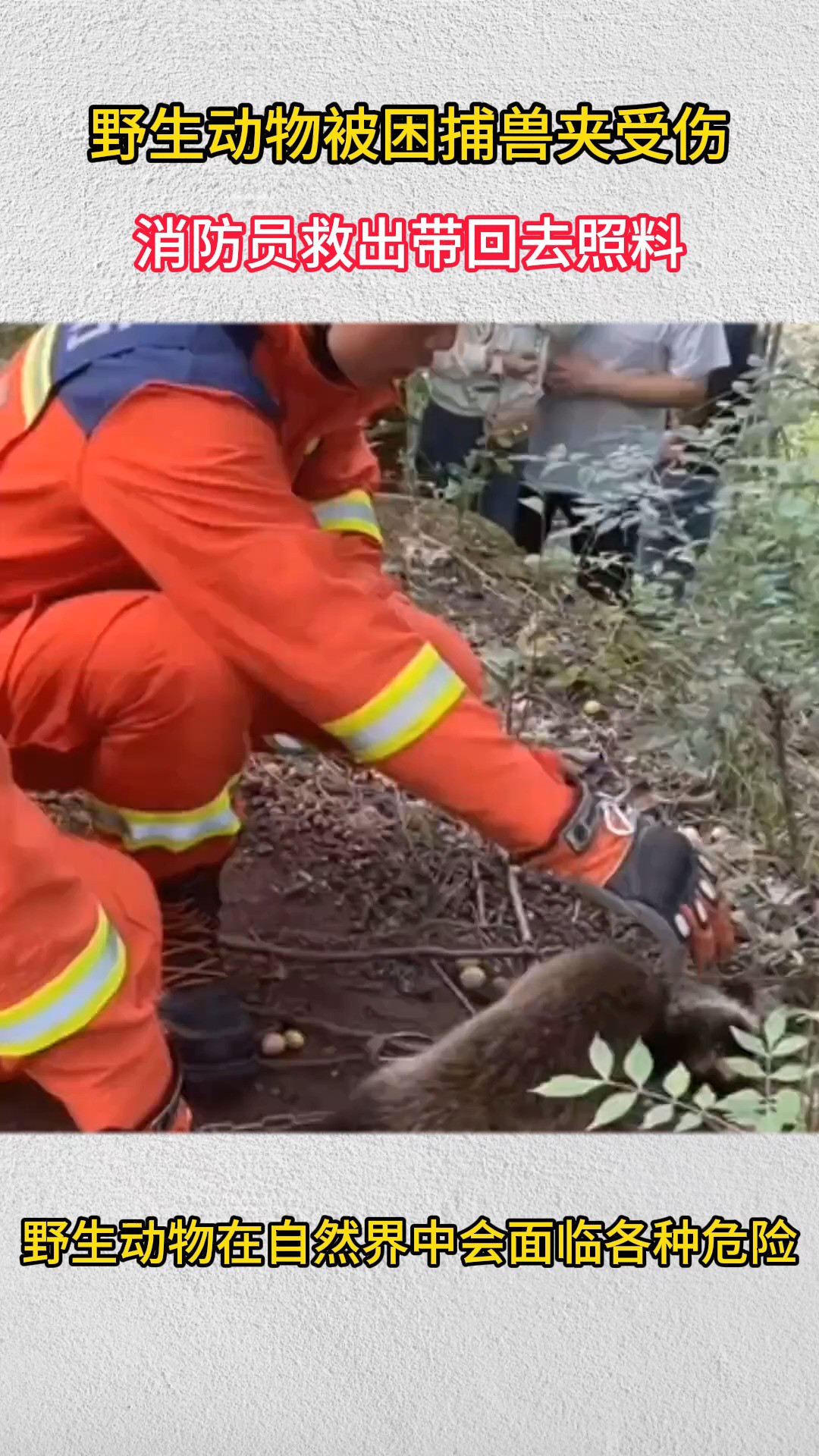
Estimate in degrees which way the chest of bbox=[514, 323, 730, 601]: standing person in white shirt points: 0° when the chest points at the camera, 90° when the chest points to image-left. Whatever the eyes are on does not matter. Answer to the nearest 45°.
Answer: approximately 45°

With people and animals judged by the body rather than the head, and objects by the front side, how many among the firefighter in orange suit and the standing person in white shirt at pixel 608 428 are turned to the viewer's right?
1

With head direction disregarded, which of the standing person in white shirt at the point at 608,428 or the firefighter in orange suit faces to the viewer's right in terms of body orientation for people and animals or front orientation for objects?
the firefighter in orange suit

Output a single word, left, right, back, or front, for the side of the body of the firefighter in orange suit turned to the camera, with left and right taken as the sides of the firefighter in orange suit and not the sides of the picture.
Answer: right
